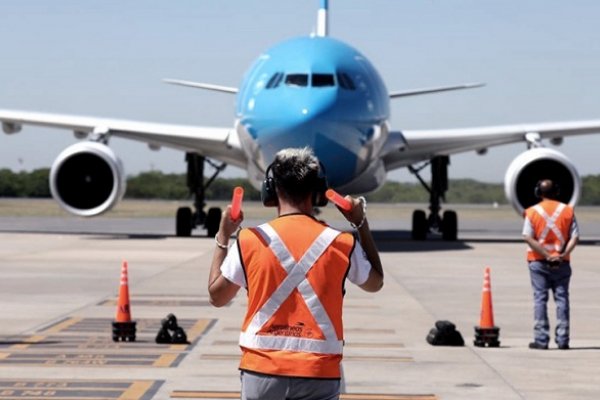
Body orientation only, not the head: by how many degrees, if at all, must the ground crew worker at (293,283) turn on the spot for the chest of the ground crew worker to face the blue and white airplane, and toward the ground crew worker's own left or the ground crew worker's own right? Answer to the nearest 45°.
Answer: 0° — they already face it

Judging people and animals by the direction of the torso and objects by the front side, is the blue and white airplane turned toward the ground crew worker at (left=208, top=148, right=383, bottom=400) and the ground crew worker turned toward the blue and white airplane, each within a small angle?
yes

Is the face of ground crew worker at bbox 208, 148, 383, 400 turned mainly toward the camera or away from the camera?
away from the camera

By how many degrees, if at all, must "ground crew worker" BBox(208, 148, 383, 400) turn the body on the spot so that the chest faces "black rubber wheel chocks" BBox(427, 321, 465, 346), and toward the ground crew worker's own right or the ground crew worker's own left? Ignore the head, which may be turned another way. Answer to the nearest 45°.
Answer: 0° — they already face it

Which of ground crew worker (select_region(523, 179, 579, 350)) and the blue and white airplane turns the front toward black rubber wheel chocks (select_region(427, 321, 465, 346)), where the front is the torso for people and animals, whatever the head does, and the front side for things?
the blue and white airplane

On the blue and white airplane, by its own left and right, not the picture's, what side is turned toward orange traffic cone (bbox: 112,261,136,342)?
front

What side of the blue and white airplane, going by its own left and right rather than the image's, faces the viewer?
front

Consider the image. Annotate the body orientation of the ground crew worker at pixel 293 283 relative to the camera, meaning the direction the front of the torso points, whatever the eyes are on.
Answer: away from the camera

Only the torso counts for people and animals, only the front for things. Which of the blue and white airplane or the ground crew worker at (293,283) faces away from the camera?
the ground crew worker

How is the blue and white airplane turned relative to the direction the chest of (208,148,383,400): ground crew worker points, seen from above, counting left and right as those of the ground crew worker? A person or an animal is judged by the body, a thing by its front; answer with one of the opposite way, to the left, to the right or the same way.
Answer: the opposite way
